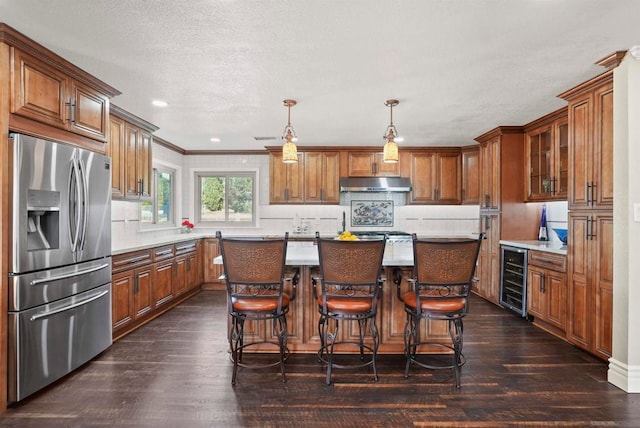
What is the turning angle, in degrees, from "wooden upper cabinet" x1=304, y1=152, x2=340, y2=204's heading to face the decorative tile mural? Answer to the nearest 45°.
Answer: approximately 90° to its left

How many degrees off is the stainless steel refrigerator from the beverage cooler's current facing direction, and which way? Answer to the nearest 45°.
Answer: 0° — it already faces it

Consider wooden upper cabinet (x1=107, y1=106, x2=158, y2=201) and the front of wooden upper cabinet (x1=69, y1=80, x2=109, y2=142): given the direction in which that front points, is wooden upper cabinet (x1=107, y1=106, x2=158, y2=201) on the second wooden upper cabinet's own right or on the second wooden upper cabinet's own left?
on the second wooden upper cabinet's own left

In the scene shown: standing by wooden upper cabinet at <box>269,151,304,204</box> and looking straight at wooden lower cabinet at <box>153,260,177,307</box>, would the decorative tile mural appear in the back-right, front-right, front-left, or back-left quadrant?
back-left

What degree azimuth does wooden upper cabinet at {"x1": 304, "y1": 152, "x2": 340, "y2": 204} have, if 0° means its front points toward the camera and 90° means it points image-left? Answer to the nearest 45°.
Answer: approximately 0°

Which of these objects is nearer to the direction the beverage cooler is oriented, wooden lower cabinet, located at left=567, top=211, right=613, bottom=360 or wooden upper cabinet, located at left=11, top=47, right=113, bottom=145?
the wooden upper cabinet

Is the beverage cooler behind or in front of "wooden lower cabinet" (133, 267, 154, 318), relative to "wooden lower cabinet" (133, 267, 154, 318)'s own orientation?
in front

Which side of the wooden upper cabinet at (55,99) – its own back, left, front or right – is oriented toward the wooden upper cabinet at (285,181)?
left

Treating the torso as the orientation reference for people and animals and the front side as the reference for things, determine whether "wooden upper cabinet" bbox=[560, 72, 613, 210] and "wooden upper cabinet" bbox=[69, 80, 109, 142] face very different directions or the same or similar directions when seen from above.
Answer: very different directions
